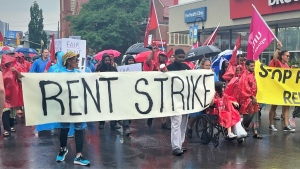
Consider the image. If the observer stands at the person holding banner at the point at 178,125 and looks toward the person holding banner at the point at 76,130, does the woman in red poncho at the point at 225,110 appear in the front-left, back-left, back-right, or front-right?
back-right

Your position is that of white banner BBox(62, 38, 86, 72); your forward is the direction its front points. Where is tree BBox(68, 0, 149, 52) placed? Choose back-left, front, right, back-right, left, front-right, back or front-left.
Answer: back

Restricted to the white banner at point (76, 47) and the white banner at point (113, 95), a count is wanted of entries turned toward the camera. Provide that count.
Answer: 2

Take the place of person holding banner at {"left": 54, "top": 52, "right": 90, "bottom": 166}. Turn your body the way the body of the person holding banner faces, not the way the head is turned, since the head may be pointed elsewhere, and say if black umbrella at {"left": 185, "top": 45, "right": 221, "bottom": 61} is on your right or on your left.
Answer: on your left

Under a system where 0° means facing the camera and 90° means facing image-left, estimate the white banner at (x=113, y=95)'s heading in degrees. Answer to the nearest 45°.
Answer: approximately 0°

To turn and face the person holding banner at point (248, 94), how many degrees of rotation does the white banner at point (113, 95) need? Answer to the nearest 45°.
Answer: approximately 135° to its left

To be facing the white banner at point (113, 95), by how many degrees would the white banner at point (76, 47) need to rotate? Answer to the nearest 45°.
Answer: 0° — it already faces it

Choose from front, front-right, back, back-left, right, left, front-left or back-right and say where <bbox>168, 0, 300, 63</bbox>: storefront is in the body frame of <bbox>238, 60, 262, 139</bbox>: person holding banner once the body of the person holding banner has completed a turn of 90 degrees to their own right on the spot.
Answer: back-right

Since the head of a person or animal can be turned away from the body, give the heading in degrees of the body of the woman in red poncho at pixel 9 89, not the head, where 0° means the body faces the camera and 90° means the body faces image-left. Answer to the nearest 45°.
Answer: approximately 315°

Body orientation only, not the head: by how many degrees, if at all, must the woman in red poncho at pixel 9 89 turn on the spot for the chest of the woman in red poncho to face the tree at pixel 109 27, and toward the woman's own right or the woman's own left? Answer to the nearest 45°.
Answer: approximately 135° to the woman's own left

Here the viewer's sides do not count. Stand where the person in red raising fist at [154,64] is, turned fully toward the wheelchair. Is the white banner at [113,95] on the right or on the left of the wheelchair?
right

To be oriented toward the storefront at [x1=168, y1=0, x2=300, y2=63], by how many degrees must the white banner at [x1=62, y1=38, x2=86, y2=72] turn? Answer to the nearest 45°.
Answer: approximately 135° to its left

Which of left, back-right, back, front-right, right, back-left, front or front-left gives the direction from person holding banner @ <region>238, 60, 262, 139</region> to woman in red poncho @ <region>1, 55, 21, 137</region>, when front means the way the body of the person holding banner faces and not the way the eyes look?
back-right

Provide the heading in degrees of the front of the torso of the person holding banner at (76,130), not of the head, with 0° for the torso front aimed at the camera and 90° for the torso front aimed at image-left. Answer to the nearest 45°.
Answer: approximately 315°

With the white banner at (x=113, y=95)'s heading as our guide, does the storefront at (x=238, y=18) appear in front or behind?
behind

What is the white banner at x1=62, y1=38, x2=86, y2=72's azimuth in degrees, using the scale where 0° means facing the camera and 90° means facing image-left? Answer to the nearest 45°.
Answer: approximately 0°
